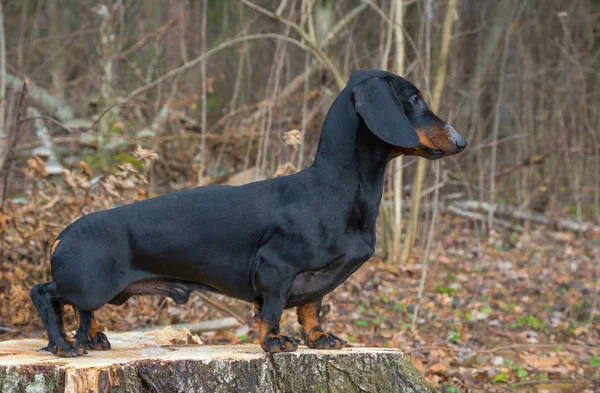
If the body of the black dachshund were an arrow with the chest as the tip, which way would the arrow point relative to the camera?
to the viewer's right

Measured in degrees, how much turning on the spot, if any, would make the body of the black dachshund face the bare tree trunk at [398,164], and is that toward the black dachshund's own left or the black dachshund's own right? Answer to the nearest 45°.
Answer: approximately 90° to the black dachshund's own left

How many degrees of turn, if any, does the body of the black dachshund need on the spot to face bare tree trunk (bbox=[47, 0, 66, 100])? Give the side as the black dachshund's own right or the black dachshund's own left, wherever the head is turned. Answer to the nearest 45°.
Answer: approximately 90° to the black dachshund's own left

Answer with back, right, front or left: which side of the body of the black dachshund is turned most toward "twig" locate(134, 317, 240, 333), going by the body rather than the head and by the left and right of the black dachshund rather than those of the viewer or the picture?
left

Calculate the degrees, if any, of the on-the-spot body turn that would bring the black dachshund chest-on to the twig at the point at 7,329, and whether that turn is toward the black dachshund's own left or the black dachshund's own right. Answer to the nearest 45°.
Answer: approximately 135° to the black dachshund's own left

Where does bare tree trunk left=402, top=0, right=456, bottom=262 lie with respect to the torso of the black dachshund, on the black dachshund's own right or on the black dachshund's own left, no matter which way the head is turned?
on the black dachshund's own left
